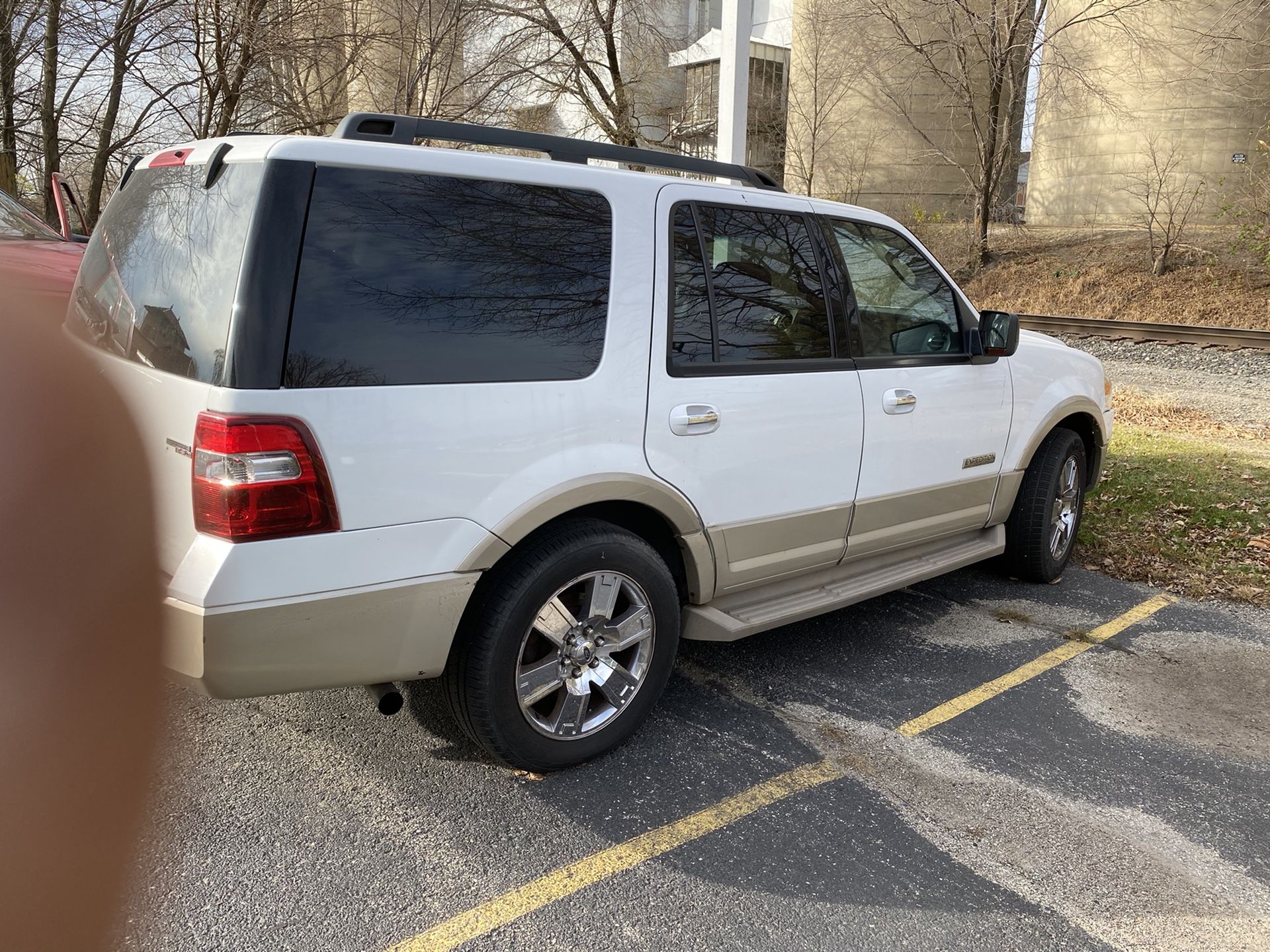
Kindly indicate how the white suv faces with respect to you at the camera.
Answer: facing away from the viewer and to the right of the viewer

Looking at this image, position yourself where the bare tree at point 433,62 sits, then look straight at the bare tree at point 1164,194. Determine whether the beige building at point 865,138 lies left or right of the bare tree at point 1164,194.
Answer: left

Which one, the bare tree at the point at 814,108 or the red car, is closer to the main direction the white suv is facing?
the bare tree

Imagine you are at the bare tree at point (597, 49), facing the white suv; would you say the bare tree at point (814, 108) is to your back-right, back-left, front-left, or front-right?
back-left

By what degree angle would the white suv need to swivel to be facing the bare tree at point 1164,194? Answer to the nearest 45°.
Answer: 0° — it already faces it

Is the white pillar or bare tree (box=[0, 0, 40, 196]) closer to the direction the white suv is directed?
the white pillar

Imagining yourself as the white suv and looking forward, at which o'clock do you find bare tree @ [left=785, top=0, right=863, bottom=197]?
The bare tree is roughly at 11 o'clock from the white suv.

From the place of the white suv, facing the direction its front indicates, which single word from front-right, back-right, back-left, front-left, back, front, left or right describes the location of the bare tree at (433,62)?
front-left

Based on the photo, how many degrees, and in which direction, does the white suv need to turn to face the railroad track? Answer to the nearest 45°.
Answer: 0° — it already faces it
